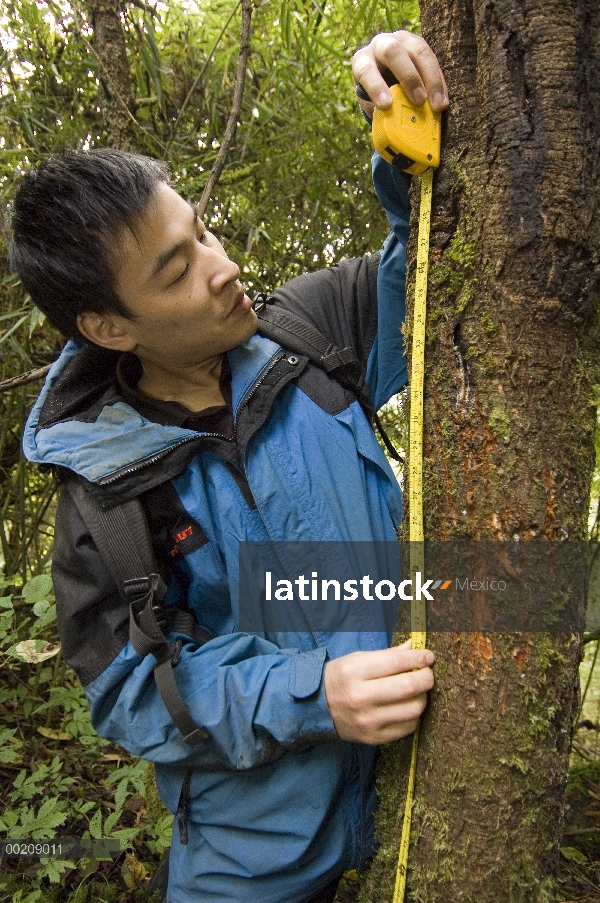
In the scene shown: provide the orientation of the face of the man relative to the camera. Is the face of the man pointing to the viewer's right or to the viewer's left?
to the viewer's right

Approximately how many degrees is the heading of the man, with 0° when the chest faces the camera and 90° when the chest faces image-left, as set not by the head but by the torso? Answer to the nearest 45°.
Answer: approximately 315°

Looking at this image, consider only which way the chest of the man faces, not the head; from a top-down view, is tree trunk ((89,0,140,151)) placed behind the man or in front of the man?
behind
